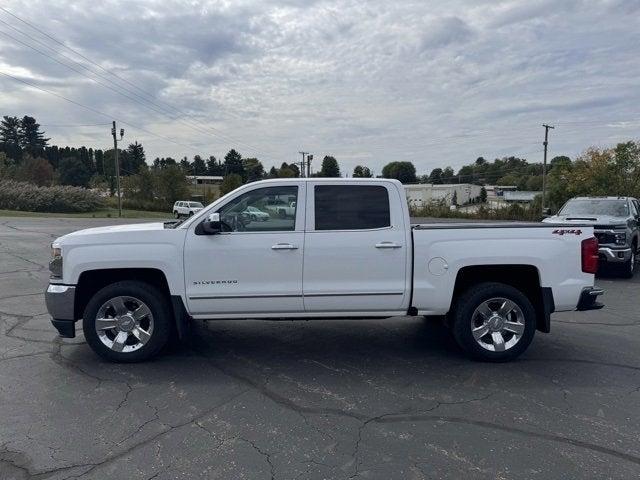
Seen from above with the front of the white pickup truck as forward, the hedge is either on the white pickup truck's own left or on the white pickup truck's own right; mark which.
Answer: on the white pickup truck's own right

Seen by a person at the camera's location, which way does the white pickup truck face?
facing to the left of the viewer

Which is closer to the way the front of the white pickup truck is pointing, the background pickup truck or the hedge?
the hedge

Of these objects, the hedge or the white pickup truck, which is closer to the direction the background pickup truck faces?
the white pickup truck

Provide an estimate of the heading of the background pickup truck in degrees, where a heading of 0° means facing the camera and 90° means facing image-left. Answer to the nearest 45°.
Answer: approximately 45°
